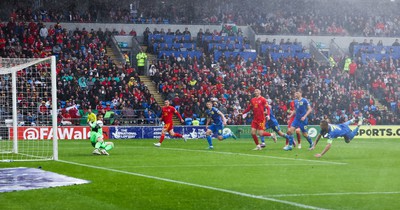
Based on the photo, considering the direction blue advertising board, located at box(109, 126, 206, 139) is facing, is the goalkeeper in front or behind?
in front

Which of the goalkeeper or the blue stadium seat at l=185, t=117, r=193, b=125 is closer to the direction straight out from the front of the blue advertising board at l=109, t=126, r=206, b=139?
the goalkeeper

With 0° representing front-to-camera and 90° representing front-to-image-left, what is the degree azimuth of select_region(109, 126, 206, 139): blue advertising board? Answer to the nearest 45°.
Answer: approximately 0°
